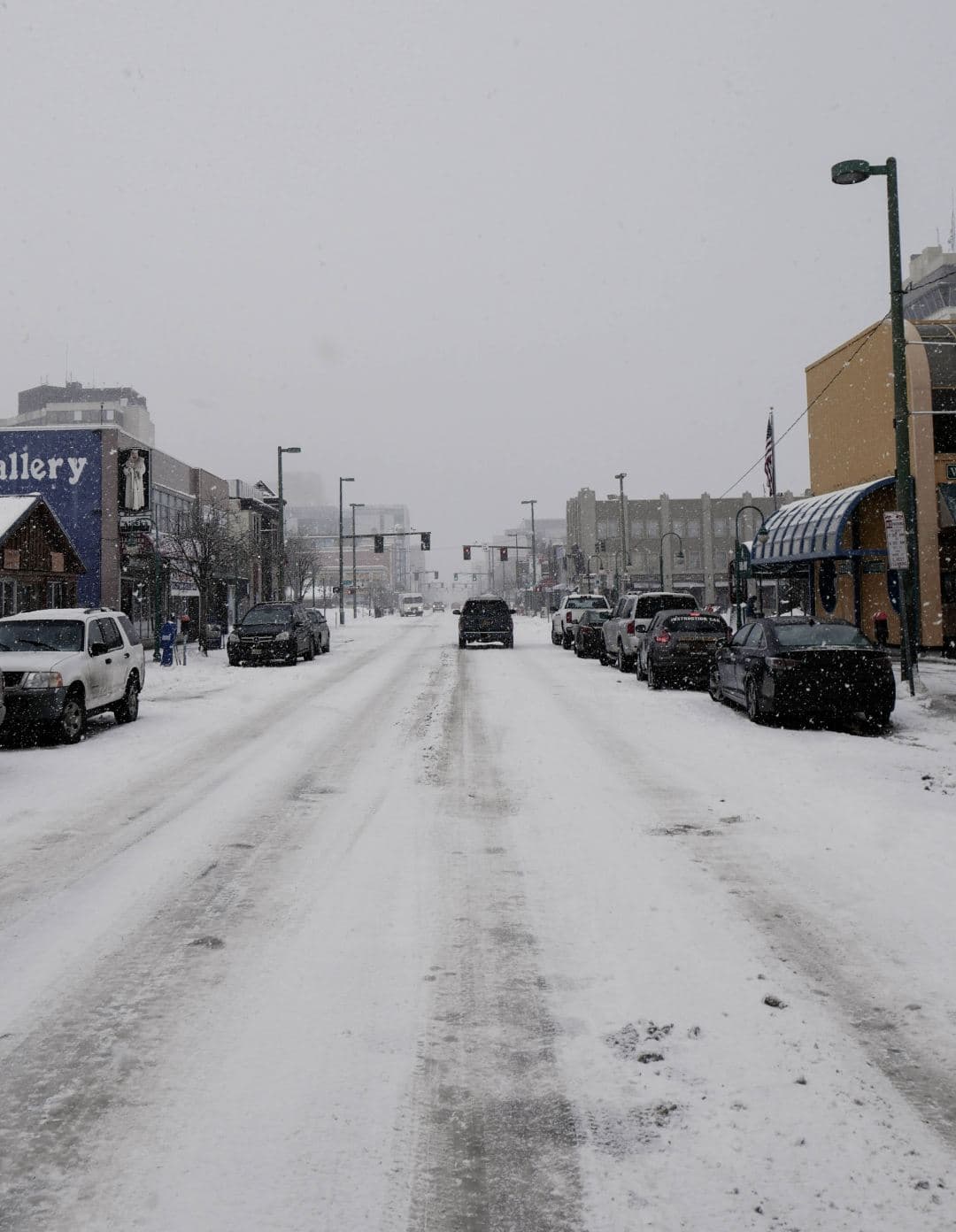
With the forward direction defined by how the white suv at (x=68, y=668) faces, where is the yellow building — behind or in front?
behind

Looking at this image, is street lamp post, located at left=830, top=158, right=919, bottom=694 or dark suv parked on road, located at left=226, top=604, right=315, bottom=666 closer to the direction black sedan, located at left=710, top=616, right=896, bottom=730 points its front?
the dark suv parked on road

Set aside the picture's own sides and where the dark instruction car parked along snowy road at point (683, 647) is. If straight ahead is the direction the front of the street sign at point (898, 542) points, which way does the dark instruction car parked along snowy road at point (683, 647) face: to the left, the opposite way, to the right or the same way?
the opposite way

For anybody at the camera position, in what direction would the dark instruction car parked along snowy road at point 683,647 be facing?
facing away from the viewer

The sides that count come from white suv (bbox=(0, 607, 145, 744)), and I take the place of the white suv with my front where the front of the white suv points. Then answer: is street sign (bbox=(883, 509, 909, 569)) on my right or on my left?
on my left

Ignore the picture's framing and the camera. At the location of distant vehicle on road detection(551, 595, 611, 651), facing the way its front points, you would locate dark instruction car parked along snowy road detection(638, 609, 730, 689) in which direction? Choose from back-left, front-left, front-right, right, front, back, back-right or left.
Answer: back

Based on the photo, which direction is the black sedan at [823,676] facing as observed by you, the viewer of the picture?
facing away from the viewer and to the left of the viewer

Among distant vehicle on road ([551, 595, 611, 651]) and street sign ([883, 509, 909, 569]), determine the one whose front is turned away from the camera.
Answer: the distant vehicle on road

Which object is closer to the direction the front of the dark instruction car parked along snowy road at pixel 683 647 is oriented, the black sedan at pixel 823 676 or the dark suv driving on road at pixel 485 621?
the dark suv driving on road

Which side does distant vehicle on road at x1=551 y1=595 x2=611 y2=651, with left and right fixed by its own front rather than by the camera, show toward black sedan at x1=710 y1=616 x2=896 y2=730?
back

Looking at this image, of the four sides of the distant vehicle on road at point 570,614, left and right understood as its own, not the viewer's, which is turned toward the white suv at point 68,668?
back

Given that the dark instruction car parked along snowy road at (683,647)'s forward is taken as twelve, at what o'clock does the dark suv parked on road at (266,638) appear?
The dark suv parked on road is roughly at 10 o'clock from the dark instruction car parked along snowy road.

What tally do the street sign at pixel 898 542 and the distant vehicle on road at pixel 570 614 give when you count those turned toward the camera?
1

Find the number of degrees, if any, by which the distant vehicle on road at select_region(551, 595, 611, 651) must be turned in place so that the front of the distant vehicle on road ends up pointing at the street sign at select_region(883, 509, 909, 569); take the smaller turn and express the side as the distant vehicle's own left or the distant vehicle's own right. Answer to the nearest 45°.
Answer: approximately 180°

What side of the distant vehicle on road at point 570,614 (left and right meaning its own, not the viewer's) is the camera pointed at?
back

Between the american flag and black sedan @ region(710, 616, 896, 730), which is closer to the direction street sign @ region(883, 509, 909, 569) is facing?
the black sedan
